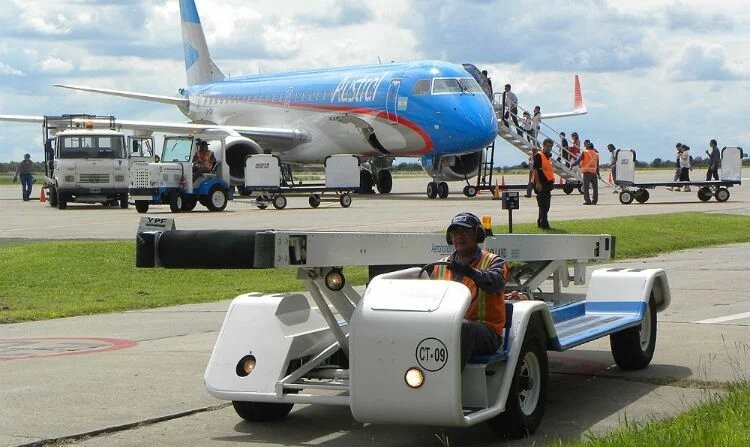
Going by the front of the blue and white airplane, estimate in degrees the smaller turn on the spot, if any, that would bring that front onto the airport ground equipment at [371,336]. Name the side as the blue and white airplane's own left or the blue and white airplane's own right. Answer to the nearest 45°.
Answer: approximately 45° to the blue and white airplane's own right

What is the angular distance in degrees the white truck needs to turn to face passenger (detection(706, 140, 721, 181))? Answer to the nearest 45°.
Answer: approximately 90° to its left

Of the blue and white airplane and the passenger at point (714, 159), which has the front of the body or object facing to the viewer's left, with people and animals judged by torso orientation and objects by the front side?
the passenger

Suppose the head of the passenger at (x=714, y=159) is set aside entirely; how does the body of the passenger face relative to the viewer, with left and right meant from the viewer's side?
facing to the left of the viewer

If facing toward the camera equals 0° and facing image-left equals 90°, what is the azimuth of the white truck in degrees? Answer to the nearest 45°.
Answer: approximately 0°

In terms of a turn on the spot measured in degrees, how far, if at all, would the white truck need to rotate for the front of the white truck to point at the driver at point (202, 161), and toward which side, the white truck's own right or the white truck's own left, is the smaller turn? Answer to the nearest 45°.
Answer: approximately 45° to the white truck's own left

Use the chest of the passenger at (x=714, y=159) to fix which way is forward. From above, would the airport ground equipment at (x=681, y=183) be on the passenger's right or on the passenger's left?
on the passenger's left

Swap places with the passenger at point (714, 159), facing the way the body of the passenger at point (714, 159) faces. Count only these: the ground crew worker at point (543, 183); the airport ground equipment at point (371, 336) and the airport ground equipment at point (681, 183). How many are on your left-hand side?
3
